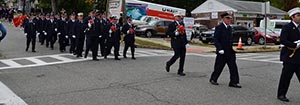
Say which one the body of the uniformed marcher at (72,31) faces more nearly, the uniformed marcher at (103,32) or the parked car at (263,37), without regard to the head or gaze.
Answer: the uniformed marcher

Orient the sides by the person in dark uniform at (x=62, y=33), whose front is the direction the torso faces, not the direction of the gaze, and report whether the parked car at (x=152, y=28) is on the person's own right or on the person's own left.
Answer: on the person's own left

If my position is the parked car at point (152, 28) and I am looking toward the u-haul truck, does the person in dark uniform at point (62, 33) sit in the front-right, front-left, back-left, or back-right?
back-left

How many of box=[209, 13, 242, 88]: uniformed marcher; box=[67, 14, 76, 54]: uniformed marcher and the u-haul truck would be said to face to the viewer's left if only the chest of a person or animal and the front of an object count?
0

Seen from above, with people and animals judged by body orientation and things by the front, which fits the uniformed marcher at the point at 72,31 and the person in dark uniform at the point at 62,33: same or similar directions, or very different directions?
same or similar directions

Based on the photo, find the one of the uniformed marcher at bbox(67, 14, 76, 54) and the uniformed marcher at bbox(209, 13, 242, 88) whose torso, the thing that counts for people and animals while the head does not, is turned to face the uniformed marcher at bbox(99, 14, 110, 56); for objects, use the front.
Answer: the uniformed marcher at bbox(67, 14, 76, 54)

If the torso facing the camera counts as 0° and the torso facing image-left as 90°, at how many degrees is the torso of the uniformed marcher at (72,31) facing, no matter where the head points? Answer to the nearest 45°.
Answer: approximately 315°

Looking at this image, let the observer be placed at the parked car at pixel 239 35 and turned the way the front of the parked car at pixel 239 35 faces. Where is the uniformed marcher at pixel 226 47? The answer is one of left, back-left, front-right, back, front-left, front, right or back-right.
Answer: front-left

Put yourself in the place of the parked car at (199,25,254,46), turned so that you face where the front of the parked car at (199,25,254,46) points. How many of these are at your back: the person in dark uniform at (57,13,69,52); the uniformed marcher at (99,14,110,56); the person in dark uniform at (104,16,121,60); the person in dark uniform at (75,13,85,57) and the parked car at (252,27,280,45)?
1

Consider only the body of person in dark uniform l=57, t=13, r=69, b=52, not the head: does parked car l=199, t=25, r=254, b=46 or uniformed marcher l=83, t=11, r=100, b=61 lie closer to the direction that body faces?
the uniformed marcher

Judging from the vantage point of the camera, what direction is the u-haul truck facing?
facing away from the viewer and to the right of the viewer
